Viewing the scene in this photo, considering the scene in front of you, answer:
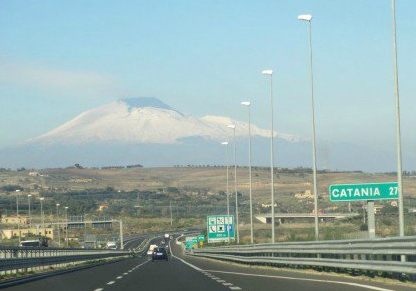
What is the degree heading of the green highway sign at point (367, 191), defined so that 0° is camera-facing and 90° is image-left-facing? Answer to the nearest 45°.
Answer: approximately 0°
